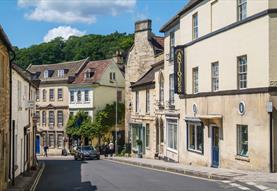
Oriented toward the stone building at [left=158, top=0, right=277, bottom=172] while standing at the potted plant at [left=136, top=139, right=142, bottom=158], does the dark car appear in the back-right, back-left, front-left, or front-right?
back-right

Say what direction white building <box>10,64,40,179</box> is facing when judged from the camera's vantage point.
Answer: facing to the right of the viewer

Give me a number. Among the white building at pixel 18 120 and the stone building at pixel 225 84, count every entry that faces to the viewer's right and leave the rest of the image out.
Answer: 1

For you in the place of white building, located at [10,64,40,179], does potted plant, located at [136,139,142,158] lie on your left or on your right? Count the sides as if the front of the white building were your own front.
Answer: on your left

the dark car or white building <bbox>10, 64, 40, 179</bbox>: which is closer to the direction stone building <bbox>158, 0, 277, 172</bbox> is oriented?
the white building

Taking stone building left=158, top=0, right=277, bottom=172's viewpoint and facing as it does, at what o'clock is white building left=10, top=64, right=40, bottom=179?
white building left=10, top=64, right=40, bottom=179 is roughly at 1 o'clock from stone building left=158, top=0, right=277, bottom=172.

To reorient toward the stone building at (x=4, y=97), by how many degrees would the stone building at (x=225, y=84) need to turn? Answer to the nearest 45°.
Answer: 0° — it already faces it

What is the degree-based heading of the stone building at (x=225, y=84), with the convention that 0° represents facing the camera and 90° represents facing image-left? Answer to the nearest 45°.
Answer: approximately 45°

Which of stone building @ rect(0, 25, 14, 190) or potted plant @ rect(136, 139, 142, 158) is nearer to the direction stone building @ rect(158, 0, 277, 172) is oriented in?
the stone building

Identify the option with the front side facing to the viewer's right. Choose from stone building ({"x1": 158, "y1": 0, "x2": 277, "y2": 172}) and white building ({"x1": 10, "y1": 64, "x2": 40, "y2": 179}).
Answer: white building ({"x1": 10, "y1": 64, "x2": 40, "y2": 179})

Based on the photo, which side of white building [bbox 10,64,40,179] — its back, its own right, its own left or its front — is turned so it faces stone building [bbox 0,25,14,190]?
right

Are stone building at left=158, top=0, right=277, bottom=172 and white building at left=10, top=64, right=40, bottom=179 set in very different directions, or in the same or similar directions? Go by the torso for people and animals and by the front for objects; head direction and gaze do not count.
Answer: very different directions

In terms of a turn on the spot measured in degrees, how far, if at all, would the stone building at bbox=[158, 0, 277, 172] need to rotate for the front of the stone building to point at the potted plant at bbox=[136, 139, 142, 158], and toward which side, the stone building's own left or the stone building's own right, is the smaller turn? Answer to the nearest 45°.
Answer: approximately 135° to the stone building's own right
